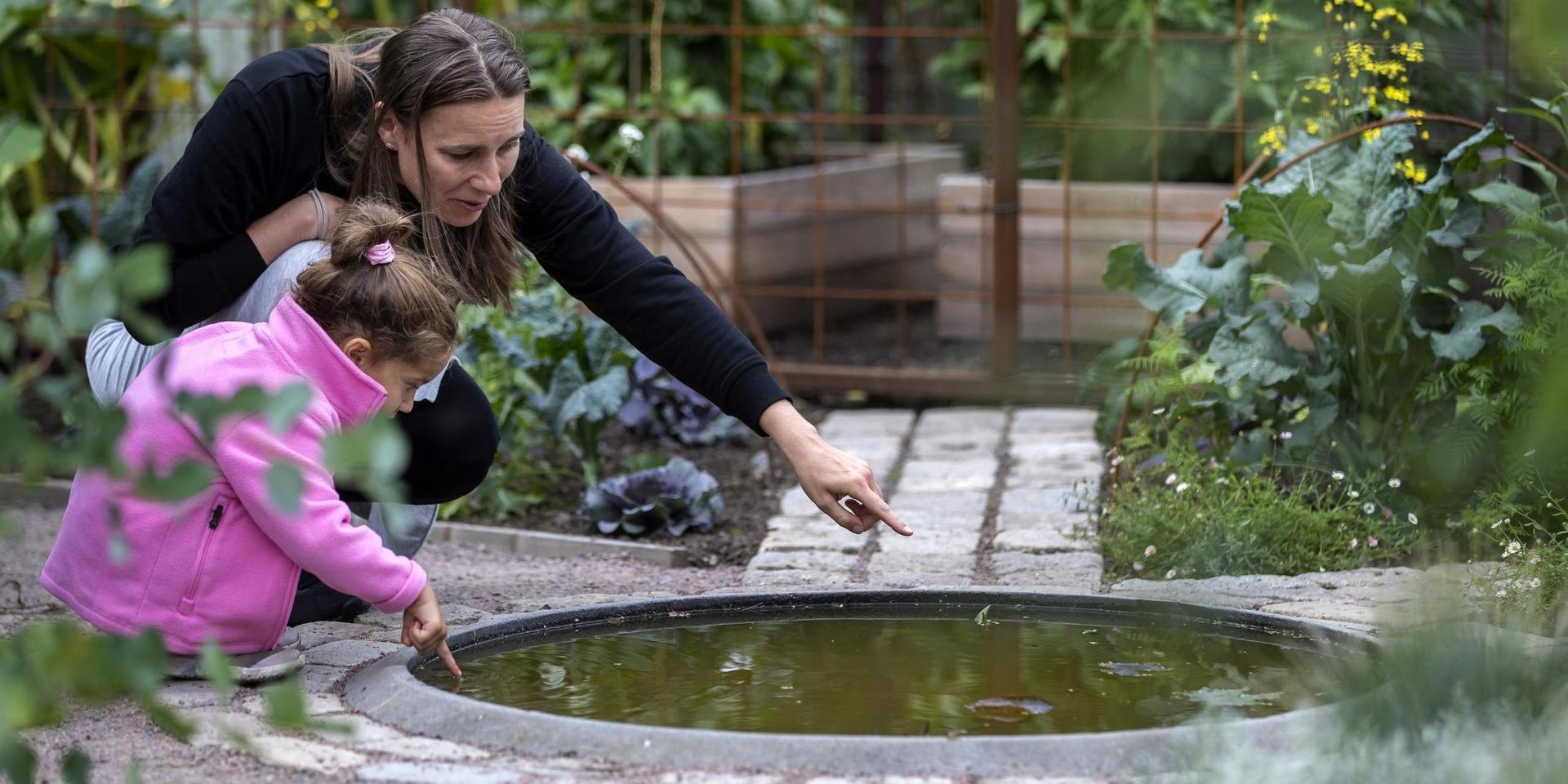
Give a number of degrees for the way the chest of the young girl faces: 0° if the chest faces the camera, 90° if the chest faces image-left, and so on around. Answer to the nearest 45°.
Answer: approximately 270°

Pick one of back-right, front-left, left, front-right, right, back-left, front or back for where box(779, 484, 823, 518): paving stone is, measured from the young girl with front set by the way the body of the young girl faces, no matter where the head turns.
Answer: front-left

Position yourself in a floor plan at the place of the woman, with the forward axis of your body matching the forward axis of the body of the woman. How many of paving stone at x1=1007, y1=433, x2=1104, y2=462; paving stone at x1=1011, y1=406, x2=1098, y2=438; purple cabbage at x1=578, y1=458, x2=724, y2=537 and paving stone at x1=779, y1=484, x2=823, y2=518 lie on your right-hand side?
0

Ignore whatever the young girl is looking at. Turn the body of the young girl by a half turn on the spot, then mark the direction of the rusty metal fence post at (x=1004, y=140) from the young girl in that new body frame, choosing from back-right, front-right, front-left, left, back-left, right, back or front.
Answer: back-right

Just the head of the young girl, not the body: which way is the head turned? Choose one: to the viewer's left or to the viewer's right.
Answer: to the viewer's right

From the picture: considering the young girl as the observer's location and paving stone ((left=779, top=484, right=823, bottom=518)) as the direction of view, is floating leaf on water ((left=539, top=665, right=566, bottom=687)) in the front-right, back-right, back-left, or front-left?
front-right

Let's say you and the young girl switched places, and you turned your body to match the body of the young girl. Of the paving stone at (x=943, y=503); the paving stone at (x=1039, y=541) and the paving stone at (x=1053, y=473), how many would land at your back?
0

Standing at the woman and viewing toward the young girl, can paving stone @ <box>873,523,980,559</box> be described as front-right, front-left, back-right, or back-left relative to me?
back-left

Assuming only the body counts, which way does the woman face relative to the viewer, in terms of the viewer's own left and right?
facing the viewer and to the right of the viewer

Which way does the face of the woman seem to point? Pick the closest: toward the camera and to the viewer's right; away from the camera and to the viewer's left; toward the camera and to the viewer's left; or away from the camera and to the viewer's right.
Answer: toward the camera and to the viewer's right

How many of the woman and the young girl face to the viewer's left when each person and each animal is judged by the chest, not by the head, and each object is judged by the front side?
0

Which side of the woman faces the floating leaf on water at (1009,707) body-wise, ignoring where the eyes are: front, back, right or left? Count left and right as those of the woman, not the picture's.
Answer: front
